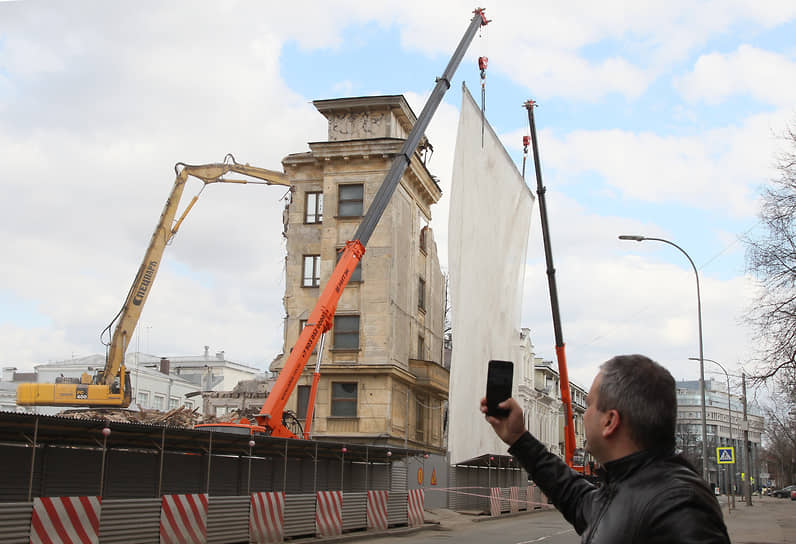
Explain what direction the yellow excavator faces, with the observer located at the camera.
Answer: facing to the right of the viewer

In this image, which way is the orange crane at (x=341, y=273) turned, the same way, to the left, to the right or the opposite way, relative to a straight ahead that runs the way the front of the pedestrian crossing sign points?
to the left

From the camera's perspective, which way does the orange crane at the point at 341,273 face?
to the viewer's right

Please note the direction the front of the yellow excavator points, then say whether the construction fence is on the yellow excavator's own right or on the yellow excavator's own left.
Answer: on the yellow excavator's own right

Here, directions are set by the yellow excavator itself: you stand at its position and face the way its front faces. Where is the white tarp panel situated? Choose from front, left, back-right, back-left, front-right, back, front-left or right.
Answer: front

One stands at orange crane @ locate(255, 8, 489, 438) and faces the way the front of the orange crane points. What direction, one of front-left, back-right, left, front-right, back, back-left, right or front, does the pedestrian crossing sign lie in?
front-left

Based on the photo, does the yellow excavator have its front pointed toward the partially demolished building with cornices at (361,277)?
yes

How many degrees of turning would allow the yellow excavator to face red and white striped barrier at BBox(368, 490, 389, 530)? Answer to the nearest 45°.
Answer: approximately 45° to its right

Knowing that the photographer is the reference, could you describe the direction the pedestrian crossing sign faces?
facing the viewer

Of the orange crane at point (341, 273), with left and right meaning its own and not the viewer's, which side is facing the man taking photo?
right

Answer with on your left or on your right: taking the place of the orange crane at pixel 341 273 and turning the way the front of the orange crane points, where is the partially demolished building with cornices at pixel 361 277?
on your left

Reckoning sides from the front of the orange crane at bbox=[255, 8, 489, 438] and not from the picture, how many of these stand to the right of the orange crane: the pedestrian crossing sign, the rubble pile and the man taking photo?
1

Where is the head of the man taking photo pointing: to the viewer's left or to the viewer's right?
to the viewer's left

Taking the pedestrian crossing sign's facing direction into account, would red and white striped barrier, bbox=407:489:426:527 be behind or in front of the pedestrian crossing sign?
in front

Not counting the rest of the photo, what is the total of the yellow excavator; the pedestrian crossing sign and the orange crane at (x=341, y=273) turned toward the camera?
1

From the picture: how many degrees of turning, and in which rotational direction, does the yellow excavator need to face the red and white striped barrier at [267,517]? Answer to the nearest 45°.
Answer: approximately 90° to its right
